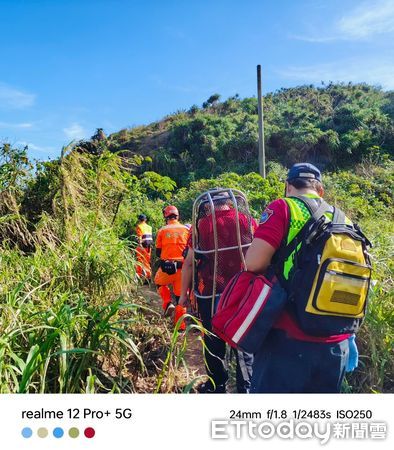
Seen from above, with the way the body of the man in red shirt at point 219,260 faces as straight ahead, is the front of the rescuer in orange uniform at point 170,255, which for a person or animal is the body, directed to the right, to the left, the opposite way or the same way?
the same way

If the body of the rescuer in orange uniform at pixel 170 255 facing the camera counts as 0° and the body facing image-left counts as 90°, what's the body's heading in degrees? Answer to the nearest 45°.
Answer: approximately 180°

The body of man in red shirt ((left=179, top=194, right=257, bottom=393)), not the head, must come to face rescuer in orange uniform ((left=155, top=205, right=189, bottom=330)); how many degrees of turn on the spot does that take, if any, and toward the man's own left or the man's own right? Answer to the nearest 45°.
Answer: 0° — they already face them

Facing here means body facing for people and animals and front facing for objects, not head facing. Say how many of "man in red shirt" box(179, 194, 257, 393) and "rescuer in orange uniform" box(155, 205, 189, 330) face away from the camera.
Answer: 2

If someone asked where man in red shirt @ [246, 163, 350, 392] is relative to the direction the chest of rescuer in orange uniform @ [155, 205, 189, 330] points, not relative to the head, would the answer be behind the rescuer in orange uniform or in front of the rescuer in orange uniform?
behind

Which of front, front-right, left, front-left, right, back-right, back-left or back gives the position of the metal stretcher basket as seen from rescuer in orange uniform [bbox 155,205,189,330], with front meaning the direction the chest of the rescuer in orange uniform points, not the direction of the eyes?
back

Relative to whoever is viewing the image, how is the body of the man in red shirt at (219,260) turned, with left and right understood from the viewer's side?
facing away from the viewer

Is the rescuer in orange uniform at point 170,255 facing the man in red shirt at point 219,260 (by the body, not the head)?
no
